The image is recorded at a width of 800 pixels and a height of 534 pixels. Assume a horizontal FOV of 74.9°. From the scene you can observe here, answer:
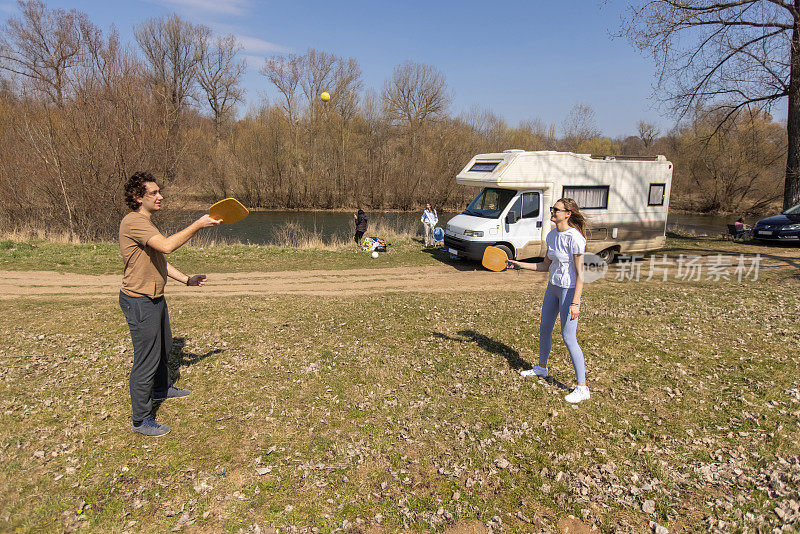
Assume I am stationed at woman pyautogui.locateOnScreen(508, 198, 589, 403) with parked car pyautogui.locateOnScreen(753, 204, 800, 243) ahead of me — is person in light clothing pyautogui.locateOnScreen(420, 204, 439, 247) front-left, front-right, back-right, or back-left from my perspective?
front-left

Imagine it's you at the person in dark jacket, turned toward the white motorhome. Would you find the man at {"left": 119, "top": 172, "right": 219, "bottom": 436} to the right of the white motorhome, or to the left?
right

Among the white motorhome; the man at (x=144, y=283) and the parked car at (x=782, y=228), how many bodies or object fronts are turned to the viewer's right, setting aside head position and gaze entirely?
1

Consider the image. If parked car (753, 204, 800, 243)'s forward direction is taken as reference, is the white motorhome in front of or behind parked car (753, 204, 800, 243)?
in front

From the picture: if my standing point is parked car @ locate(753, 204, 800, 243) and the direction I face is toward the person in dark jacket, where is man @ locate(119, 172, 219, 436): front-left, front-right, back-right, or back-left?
front-left

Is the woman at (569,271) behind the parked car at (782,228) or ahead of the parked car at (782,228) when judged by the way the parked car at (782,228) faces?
ahead

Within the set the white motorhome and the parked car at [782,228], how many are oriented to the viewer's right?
0

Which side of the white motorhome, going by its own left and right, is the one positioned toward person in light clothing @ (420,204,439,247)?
right

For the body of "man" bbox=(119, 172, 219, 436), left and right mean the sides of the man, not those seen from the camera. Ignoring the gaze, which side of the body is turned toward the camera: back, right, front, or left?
right

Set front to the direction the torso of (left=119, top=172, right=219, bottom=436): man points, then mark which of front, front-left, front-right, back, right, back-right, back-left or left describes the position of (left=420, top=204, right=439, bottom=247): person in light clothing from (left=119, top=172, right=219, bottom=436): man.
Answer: front-left

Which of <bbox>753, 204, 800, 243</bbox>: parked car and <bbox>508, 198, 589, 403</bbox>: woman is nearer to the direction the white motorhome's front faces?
the woman

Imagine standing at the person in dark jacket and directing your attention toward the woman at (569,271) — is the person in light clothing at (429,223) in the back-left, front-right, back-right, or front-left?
front-left

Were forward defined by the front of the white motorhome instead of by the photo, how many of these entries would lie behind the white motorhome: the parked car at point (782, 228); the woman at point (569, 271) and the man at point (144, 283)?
1

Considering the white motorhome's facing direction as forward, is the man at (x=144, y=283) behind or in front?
in front

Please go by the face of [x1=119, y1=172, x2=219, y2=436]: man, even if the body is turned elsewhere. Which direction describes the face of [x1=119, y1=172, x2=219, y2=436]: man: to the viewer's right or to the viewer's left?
to the viewer's right

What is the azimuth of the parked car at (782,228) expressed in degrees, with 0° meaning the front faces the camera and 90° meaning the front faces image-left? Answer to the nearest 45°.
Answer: approximately 45°

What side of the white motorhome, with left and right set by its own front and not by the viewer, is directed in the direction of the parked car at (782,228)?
back

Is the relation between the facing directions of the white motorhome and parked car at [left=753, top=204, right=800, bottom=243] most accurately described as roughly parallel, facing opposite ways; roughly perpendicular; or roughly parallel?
roughly parallel

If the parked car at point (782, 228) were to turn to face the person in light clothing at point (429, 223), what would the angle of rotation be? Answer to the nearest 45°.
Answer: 0° — it already faces them

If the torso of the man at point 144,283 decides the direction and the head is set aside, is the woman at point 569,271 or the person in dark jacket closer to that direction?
the woman
